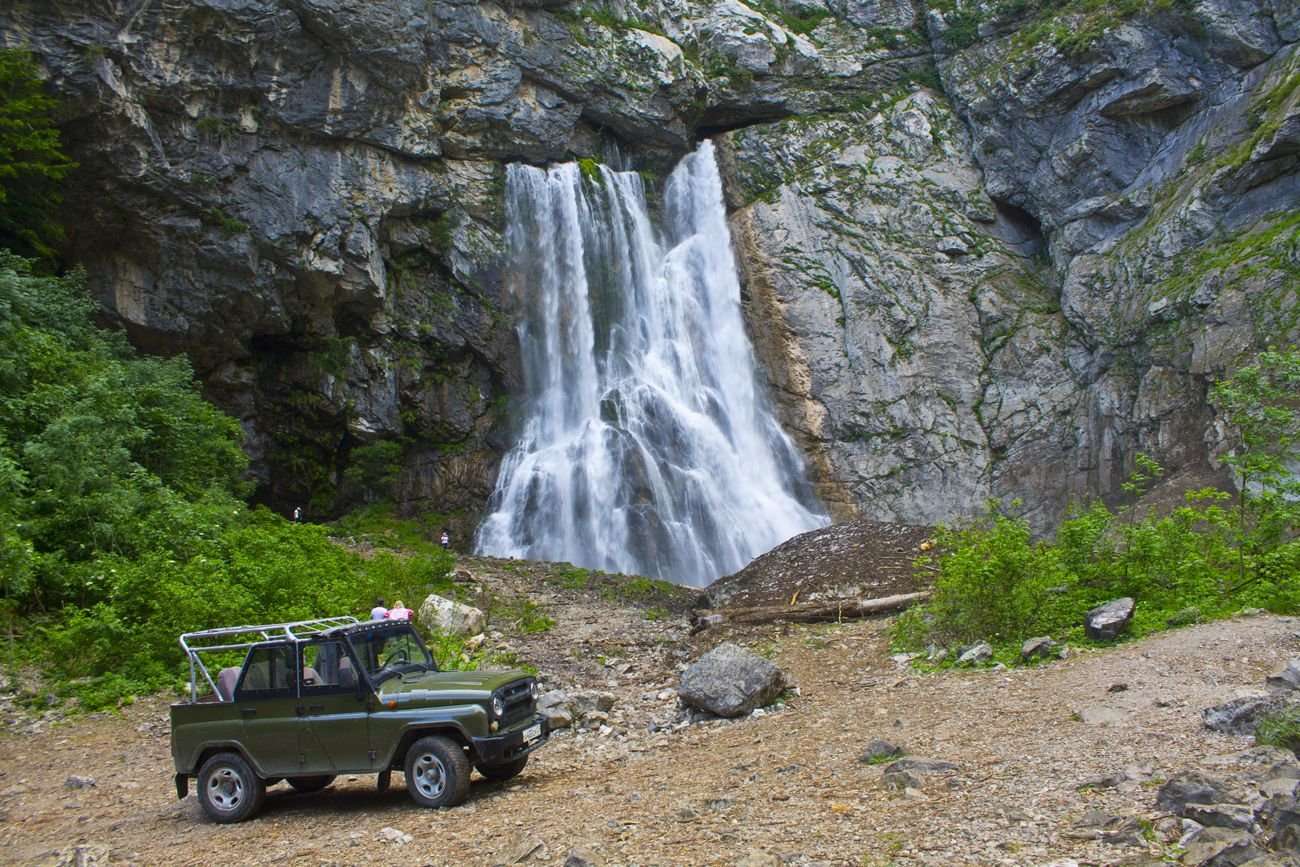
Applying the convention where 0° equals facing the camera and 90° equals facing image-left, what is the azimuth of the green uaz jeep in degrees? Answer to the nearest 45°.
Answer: approximately 315°

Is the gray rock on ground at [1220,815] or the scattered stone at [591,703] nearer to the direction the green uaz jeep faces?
the gray rock on ground

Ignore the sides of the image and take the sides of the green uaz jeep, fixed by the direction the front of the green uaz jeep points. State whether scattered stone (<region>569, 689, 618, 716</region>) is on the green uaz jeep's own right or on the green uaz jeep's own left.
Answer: on the green uaz jeep's own left

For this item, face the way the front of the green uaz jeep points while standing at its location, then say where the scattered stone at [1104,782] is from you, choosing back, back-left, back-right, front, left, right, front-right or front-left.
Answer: front

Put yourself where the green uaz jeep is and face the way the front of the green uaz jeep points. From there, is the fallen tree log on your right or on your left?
on your left

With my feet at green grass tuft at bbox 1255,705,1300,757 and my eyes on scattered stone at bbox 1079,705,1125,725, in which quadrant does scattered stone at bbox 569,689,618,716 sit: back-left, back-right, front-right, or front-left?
front-left

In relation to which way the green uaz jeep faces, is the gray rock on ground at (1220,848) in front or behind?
in front

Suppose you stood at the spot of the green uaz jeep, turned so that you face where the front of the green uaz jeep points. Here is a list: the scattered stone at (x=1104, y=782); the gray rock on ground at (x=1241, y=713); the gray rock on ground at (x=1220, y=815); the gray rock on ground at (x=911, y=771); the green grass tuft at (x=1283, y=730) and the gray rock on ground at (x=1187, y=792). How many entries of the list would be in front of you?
6

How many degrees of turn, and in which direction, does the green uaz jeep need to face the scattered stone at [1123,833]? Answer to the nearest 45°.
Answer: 0° — it already faces it

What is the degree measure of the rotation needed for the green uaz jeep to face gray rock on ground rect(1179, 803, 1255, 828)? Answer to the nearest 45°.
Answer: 0° — it already faces it

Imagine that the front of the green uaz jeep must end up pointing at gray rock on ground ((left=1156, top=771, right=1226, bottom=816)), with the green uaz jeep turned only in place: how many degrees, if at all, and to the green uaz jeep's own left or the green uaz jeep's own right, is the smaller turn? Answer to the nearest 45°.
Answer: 0° — it already faces it

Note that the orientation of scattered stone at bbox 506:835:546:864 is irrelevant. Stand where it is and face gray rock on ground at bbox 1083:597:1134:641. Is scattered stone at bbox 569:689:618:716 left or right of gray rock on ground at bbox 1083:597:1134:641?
left

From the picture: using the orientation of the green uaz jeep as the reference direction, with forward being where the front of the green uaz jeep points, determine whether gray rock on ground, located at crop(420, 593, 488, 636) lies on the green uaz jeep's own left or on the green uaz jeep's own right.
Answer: on the green uaz jeep's own left

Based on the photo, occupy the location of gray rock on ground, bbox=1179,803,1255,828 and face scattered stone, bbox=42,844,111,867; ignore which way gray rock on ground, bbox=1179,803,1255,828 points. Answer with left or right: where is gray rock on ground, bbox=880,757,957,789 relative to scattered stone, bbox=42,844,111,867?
right

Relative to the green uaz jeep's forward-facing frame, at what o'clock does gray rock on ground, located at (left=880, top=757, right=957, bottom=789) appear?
The gray rock on ground is roughly at 12 o'clock from the green uaz jeep.
